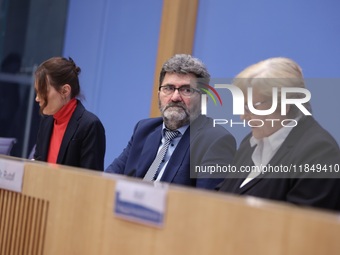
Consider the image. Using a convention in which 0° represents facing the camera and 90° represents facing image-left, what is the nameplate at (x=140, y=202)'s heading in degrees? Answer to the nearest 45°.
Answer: approximately 45°

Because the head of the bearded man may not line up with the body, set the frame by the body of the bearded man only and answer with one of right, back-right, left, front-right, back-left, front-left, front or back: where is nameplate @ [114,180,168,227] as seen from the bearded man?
front-left

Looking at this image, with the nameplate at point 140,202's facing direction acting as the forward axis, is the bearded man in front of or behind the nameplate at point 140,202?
behind
